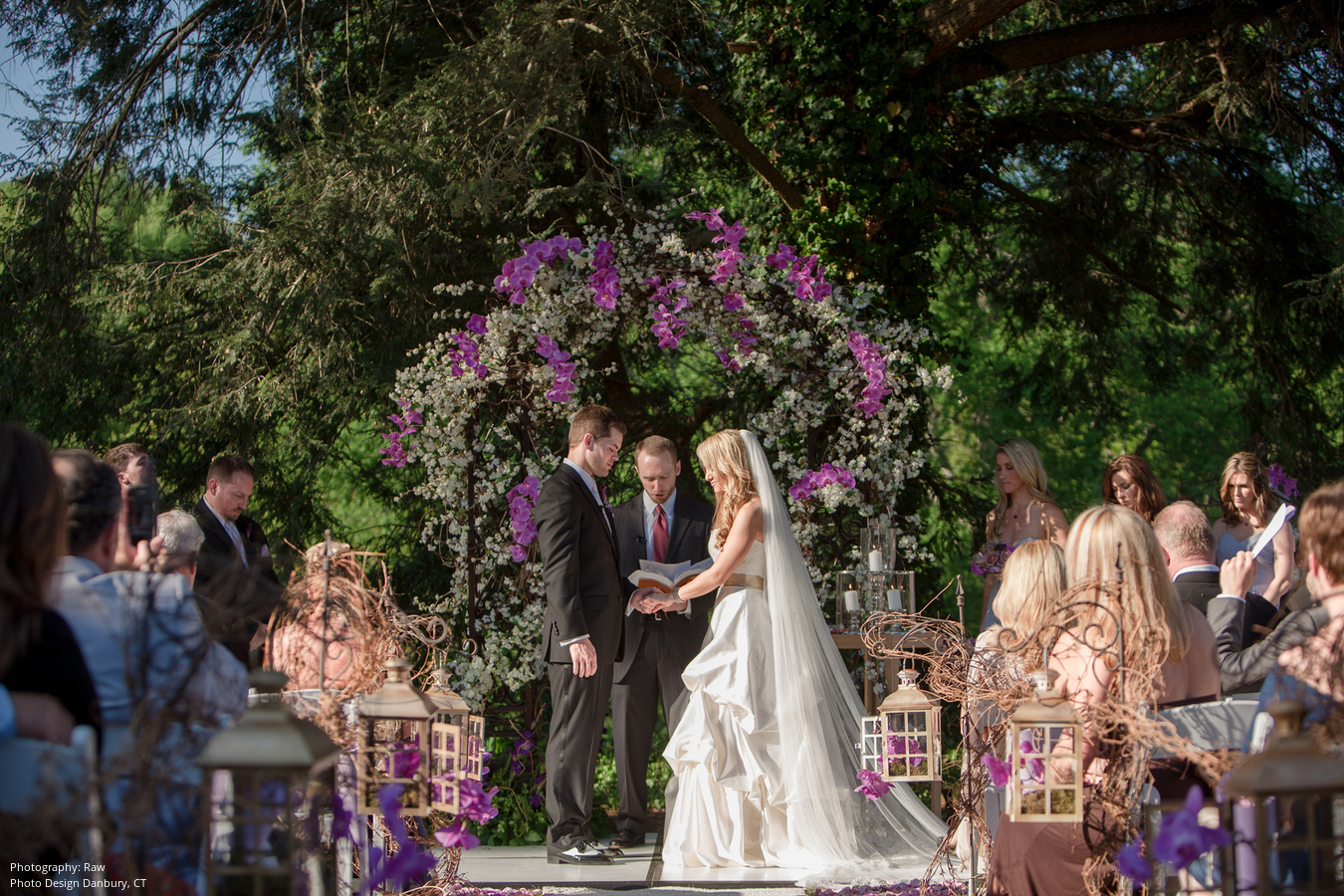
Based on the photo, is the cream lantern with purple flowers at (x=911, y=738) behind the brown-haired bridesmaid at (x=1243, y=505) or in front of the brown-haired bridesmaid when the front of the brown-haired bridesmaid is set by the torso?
in front

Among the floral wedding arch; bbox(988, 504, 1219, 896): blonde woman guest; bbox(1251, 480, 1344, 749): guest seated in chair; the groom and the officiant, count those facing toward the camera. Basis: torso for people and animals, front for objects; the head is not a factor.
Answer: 2

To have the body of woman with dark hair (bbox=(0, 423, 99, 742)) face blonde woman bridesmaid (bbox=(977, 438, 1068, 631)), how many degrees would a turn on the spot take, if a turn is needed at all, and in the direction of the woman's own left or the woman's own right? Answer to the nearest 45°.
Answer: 0° — they already face them

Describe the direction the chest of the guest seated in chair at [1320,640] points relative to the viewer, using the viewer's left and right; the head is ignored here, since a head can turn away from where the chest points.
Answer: facing away from the viewer and to the left of the viewer

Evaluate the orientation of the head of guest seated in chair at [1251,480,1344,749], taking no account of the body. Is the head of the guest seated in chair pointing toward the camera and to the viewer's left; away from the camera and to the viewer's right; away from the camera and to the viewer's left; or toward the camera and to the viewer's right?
away from the camera and to the viewer's left

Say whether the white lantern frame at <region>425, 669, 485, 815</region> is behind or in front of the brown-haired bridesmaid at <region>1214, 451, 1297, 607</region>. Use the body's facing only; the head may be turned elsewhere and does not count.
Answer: in front

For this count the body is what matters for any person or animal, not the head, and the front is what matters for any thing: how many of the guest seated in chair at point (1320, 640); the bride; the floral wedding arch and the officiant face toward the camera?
2

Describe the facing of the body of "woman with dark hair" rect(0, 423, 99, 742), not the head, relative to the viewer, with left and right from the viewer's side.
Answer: facing away from the viewer and to the right of the viewer

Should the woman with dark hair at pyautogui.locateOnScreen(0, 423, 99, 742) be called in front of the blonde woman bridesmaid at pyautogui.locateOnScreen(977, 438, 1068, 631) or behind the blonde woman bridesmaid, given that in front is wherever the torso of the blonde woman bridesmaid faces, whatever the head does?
in front

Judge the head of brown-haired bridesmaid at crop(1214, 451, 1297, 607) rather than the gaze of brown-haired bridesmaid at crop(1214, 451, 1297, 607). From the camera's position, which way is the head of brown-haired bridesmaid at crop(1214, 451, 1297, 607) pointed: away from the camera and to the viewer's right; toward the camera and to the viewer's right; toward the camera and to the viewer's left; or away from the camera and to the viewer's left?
toward the camera and to the viewer's left

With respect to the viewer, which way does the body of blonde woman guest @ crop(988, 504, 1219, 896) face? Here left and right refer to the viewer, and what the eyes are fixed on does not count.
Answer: facing away from the viewer and to the left of the viewer

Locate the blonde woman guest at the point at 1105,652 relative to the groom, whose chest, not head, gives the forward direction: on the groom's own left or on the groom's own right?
on the groom's own right
